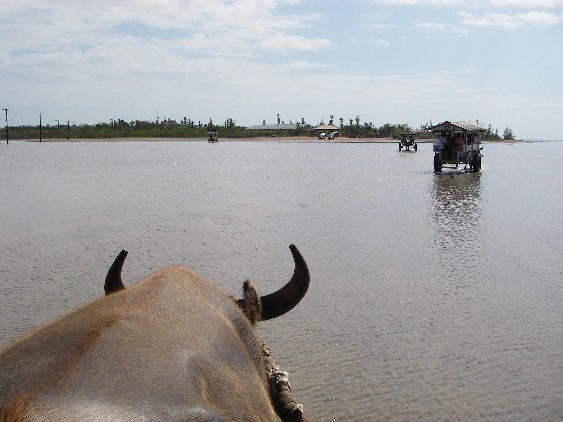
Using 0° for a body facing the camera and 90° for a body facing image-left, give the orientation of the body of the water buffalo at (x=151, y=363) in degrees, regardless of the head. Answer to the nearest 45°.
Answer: approximately 225°

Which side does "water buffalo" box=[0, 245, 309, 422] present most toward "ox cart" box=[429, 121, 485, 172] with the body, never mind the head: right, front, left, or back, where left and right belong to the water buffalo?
front
